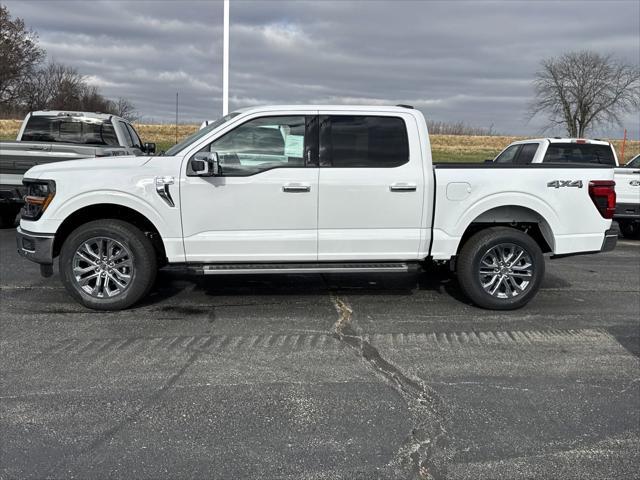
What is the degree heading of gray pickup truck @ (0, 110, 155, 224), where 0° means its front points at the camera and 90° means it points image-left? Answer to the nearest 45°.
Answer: approximately 225°

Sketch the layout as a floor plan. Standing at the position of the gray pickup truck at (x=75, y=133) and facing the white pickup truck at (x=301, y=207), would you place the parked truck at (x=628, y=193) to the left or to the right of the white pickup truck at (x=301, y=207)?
left

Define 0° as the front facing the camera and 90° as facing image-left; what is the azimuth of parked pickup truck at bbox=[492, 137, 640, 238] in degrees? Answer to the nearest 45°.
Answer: approximately 135°

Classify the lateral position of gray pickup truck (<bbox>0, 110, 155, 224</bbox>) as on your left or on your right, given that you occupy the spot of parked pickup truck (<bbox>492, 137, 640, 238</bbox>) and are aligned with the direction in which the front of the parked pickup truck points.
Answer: on your left

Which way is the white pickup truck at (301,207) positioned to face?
to the viewer's left

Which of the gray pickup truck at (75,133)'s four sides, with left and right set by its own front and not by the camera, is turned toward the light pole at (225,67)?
front

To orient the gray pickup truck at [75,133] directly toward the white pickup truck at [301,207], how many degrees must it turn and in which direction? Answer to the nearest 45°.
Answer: approximately 135° to its right

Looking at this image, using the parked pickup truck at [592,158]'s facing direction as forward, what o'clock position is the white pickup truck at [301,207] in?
The white pickup truck is roughly at 8 o'clock from the parked pickup truck.

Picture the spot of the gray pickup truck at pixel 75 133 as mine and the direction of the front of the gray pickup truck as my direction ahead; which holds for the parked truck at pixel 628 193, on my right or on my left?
on my right

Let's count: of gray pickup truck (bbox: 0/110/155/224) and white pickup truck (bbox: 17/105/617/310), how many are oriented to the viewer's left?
1

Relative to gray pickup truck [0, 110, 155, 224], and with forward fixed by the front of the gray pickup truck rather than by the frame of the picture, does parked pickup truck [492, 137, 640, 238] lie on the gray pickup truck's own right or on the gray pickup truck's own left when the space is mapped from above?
on the gray pickup truck's own right

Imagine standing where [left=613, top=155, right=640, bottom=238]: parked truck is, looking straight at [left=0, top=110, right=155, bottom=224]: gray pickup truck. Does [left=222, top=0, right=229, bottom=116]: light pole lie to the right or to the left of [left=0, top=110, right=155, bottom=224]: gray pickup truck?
right

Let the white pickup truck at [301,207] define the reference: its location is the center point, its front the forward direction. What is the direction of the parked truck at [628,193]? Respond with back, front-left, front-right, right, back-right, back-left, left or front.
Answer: back-right
